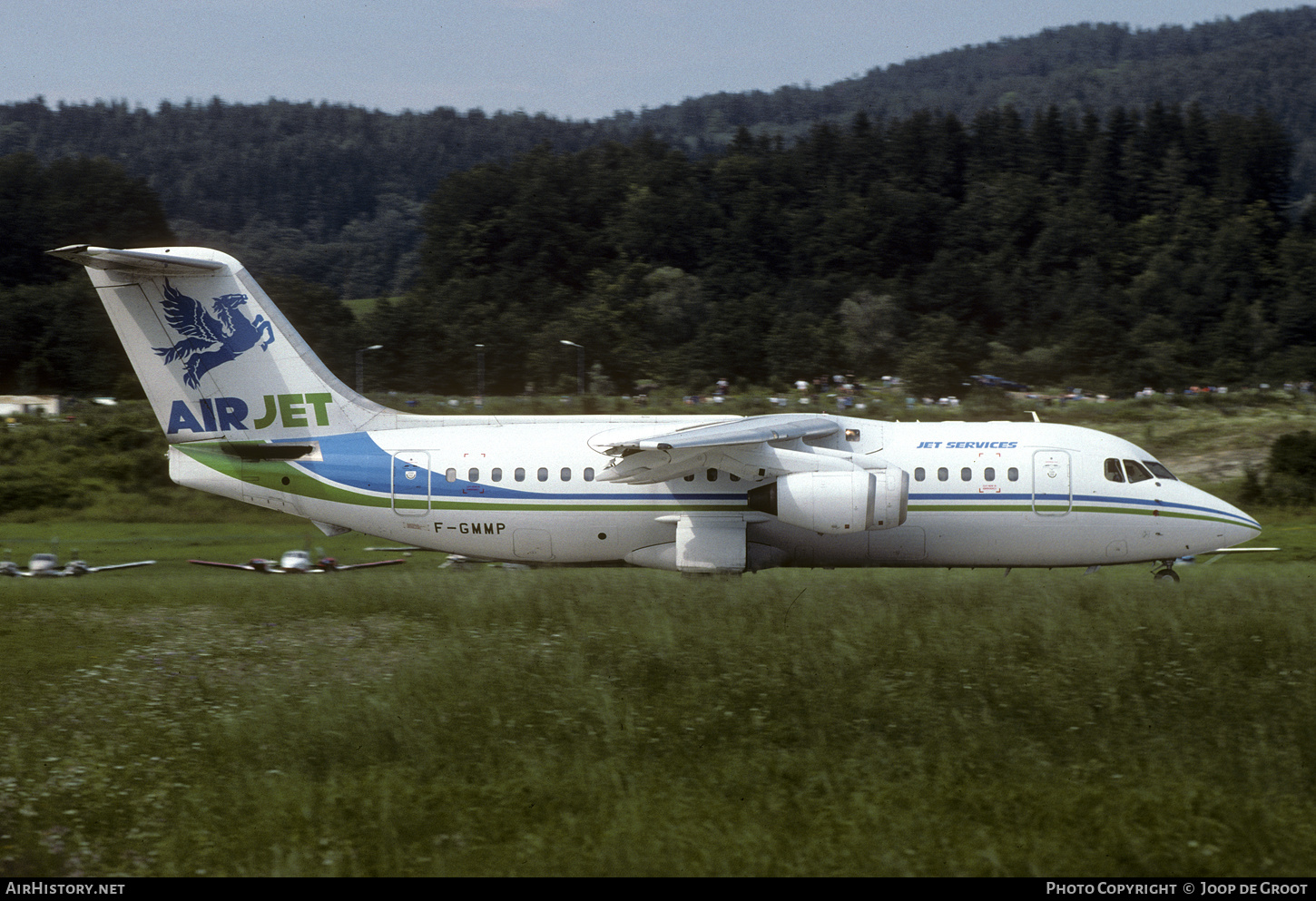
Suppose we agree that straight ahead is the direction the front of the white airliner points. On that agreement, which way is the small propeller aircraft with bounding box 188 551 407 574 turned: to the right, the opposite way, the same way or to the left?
to the right

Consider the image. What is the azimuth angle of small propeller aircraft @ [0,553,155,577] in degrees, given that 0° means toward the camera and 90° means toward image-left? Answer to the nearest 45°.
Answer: approximately 0°

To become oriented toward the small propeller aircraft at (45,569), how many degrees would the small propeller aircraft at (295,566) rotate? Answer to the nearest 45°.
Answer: approximately 90° to its right

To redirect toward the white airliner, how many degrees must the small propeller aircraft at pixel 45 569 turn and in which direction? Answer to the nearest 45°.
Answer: approximately 45° to its left

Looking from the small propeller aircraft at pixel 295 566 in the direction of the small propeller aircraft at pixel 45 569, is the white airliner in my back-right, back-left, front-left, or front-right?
back-left

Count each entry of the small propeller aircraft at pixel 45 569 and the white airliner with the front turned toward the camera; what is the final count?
1

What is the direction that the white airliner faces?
to the viewer's right

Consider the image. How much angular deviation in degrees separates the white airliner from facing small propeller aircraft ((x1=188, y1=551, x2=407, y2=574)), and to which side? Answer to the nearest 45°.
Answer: approximately 135° to its left

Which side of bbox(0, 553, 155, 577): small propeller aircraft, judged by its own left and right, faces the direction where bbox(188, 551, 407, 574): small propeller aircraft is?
left

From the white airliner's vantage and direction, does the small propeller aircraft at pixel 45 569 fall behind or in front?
behind
